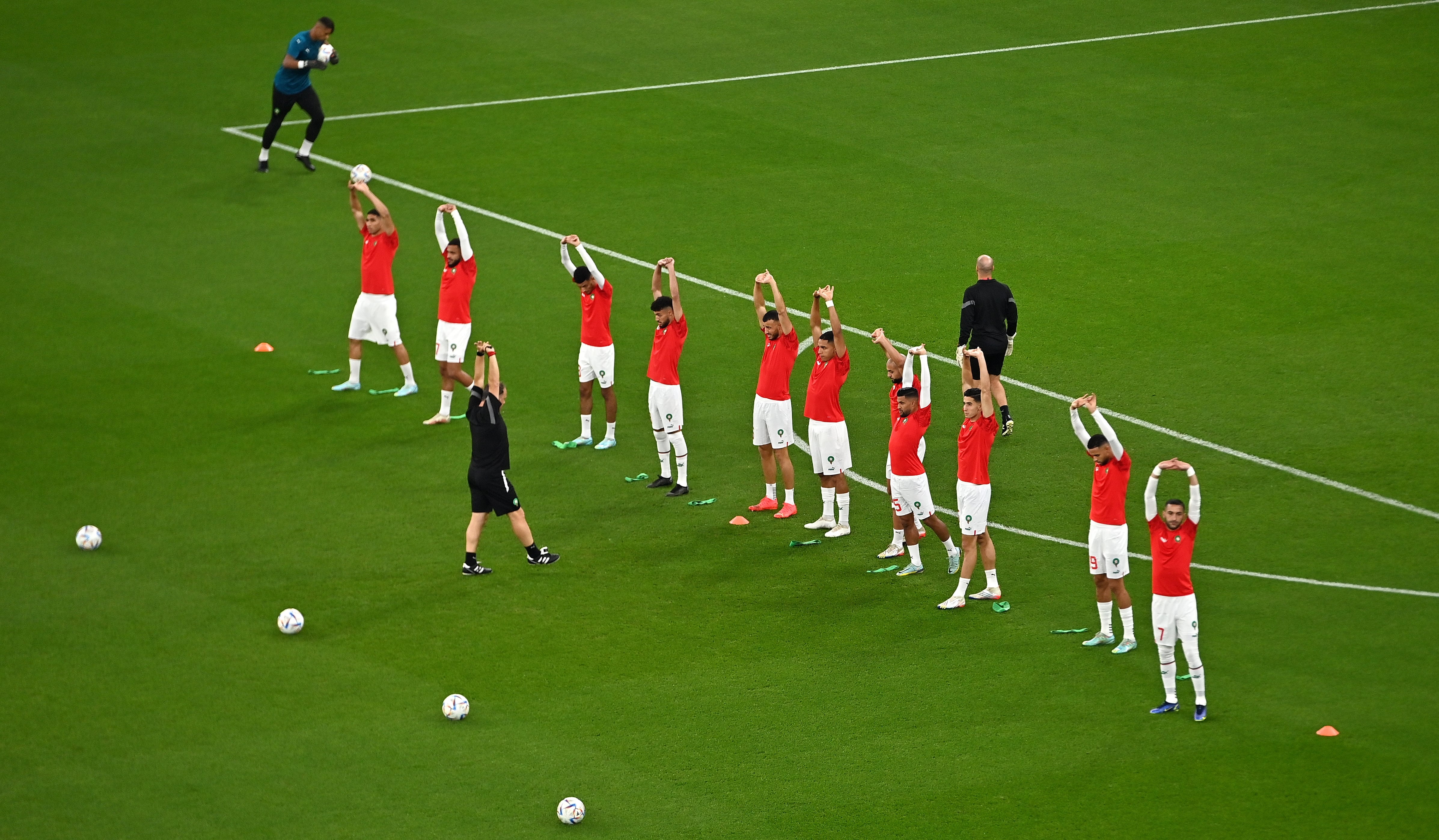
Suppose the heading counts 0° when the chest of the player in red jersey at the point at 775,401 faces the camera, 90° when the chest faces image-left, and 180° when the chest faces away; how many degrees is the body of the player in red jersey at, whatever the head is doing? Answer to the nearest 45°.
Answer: approximately 45°

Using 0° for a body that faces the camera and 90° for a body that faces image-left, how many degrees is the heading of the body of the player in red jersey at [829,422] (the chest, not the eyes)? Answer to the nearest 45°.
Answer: approximately 45°

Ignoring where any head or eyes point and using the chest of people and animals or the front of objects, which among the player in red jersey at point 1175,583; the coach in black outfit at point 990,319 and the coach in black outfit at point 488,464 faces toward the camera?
the player in red jersey

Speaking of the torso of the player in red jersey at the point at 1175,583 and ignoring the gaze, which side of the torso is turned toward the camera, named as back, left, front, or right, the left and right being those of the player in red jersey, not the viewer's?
front

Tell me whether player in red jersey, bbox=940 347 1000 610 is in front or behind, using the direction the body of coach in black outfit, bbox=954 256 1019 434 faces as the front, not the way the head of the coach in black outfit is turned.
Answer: behind

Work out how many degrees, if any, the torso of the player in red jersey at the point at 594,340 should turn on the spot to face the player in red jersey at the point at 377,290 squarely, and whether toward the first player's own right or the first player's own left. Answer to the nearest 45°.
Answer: approximately 90° to the first player's own right

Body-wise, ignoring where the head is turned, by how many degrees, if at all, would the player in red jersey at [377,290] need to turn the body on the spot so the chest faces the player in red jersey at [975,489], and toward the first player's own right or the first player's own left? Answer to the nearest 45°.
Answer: approximately 90° to the first player's own left

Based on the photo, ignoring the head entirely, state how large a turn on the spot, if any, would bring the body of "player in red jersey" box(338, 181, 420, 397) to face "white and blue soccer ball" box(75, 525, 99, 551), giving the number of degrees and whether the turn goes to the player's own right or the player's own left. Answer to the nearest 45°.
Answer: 0° — they already face it

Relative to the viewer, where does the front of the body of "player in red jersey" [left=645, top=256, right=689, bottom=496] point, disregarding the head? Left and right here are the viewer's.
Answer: facing the viewer and to the left of the viewer

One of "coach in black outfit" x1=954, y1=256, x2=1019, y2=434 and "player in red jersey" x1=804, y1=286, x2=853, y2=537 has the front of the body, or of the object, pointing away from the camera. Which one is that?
the coach in black outfit

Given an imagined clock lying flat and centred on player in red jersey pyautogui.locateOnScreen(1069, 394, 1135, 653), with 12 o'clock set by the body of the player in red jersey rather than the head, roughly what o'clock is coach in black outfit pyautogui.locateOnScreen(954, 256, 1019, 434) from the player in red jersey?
The coach in black outfit is roughly at 4 o'clock from the player in red jersey.

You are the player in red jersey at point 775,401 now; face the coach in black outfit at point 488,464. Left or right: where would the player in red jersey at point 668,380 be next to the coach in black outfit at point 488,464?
right

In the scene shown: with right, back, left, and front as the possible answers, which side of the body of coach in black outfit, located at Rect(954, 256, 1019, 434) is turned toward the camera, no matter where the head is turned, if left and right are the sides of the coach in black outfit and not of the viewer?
back

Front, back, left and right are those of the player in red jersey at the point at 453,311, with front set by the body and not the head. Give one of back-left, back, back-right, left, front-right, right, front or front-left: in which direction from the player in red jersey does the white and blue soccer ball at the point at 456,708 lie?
front-left

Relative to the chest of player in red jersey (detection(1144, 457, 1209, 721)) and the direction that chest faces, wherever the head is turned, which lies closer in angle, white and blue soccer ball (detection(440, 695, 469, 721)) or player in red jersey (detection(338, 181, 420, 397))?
the white and blue soccer ball

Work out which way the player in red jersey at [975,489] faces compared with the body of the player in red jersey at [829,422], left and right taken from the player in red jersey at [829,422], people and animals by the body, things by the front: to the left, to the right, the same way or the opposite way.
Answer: the same way
